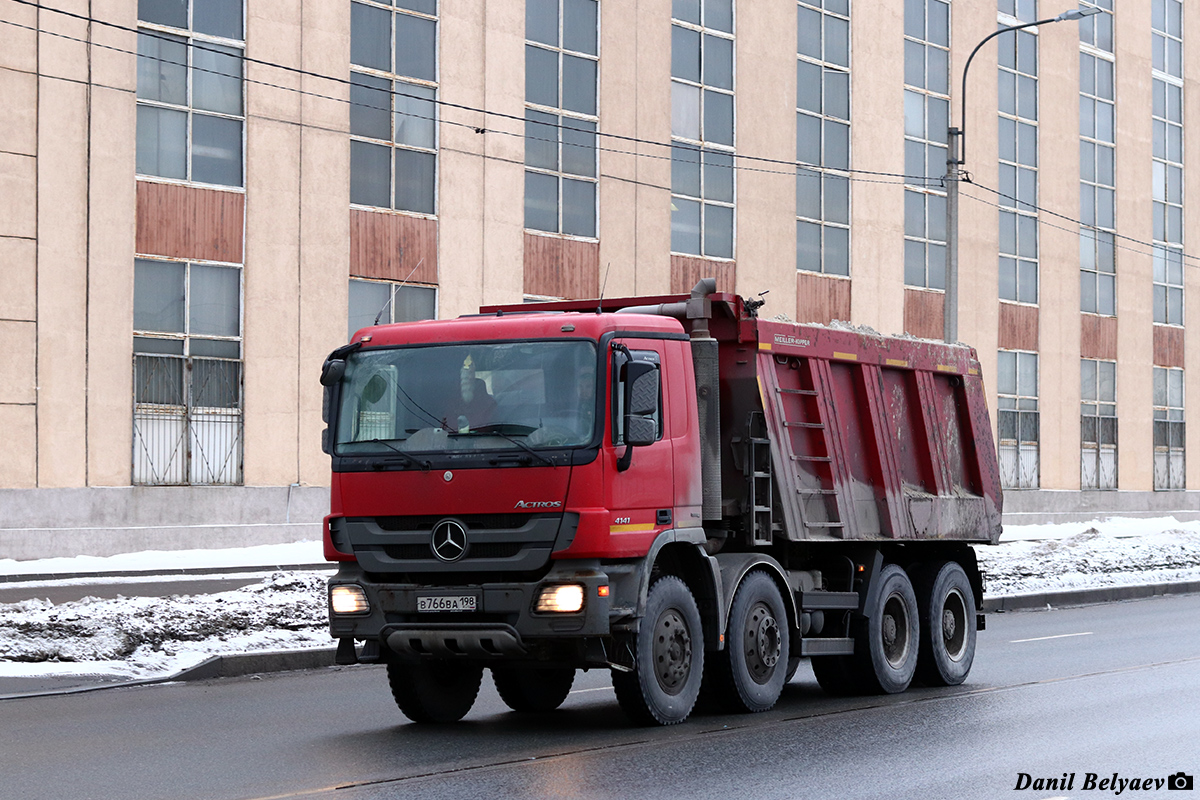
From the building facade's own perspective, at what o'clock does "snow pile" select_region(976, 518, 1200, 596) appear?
The snow pile is roughly at 11 o'clock from the building facade.

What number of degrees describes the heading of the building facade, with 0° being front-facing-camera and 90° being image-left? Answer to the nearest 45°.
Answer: approximately 315°

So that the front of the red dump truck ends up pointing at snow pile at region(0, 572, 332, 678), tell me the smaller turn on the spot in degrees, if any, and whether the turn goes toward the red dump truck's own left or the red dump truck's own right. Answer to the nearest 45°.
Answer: approximately 90° to the red dump truck's own right

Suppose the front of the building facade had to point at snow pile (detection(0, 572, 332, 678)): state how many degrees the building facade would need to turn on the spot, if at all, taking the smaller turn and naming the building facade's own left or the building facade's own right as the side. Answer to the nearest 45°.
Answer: approximately 45° to the building facade's own right

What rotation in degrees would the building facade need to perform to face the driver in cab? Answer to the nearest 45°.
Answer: approximately 45° to its right

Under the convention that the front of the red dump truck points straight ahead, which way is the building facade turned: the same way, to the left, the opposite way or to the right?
to the left

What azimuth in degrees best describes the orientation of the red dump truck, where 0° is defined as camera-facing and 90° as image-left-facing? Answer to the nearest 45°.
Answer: approximately 45°

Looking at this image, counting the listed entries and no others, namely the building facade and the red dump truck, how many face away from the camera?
0
